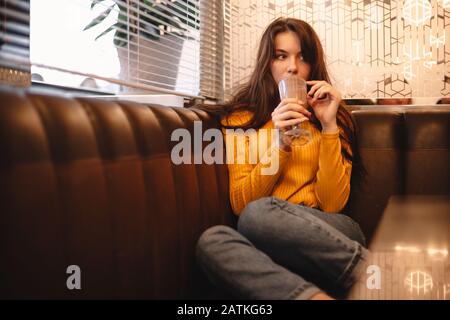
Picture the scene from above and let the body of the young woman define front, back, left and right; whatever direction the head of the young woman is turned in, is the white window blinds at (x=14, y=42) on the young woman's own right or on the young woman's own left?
on the young woman's own right

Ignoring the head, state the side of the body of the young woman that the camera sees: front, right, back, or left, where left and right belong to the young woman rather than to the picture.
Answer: front
